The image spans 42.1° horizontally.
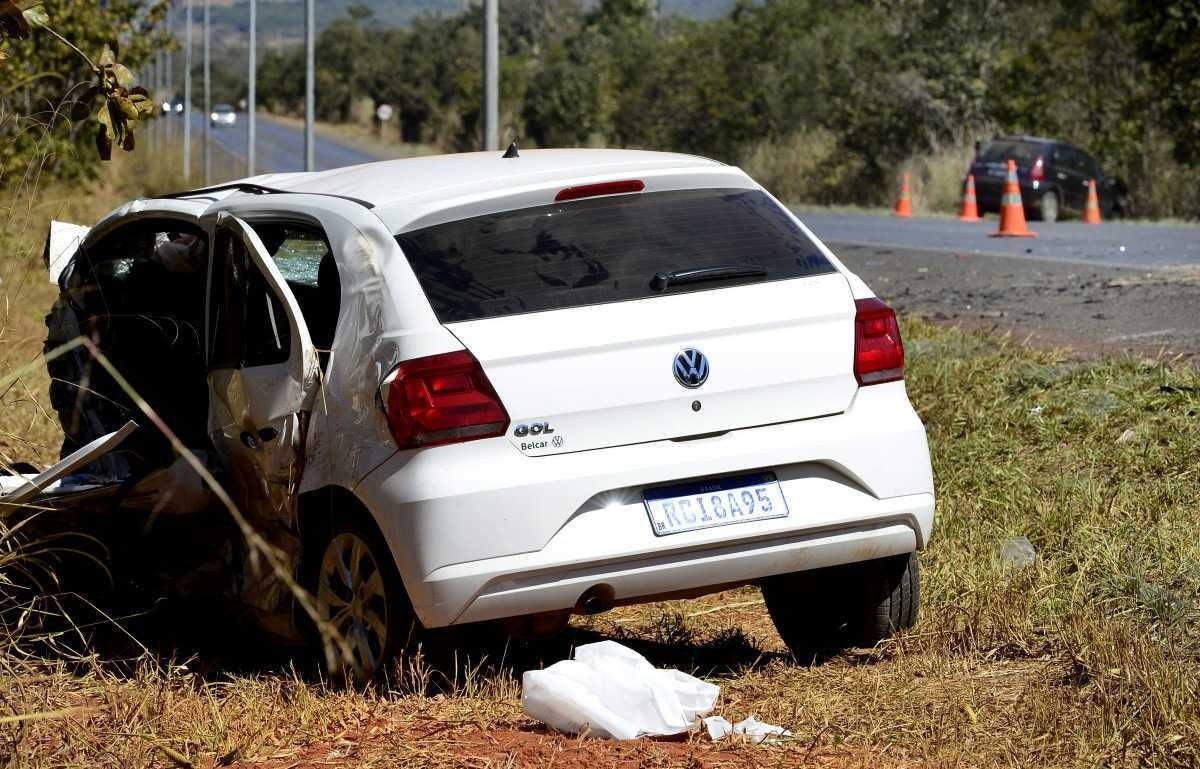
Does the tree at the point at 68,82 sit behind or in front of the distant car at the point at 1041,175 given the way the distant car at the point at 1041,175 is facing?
behind

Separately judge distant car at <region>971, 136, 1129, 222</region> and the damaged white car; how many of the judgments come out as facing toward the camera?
0

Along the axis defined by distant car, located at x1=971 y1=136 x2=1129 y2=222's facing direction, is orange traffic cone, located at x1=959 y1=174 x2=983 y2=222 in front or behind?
behind

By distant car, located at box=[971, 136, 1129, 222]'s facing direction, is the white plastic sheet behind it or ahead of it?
behind

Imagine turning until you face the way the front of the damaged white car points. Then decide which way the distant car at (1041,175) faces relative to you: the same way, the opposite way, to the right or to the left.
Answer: to the right

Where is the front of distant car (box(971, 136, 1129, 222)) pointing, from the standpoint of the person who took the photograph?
facing away from the viewer and to the right of the viewer

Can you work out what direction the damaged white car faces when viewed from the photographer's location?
facing away from the viewer and to the left of the viewer

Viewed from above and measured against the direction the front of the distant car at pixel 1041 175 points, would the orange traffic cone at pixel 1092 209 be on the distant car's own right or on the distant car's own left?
on the distant car's own right
